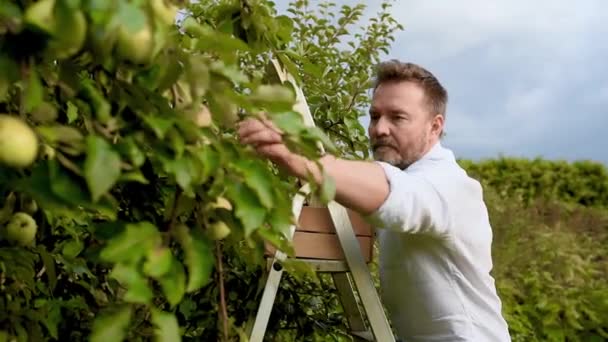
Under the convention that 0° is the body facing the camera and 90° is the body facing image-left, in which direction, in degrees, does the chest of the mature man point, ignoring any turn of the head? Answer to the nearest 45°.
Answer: approximately 90°

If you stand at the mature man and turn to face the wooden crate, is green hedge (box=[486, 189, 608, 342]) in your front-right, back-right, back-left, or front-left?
back-right

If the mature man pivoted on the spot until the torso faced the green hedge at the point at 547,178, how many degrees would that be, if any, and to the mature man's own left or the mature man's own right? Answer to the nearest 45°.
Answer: approximately 90° to the mature man's own right

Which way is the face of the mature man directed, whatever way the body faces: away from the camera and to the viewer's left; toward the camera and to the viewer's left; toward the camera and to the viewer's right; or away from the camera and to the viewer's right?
toward the camera and to the viewer's left

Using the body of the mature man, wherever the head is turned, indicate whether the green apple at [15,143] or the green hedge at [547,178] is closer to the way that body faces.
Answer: the green apple

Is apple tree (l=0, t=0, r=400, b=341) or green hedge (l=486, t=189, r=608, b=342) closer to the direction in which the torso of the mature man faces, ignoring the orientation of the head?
the apple tree
